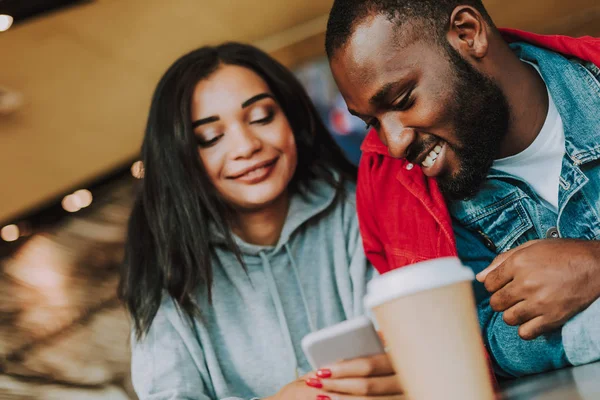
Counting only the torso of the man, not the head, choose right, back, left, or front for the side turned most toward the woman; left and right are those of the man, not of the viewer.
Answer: right

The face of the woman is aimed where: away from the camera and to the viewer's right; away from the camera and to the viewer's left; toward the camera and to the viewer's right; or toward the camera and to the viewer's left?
toward the camera and to the viewer's right

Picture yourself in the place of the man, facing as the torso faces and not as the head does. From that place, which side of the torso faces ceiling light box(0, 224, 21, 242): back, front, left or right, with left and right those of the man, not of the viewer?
right

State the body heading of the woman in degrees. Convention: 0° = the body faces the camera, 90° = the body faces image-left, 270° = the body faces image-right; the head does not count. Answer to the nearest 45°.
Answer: approximately 0°

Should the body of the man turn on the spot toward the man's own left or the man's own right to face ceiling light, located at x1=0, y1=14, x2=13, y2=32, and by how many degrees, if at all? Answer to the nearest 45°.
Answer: approximately 90° to the man's own right

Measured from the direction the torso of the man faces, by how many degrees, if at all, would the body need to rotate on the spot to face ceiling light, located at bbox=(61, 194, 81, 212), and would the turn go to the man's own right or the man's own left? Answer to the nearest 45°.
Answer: approximately 90° to the man's own right

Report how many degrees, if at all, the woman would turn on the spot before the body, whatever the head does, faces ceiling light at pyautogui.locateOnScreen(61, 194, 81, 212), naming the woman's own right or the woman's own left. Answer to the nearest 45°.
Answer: approximately 135° to the woman's own right

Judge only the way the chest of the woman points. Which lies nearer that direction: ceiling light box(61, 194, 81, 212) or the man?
the man
